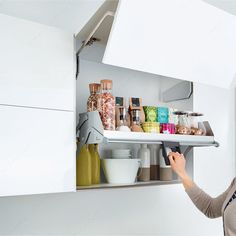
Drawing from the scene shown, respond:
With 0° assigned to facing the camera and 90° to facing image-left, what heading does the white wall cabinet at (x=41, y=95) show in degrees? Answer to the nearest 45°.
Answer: approximately 315°
